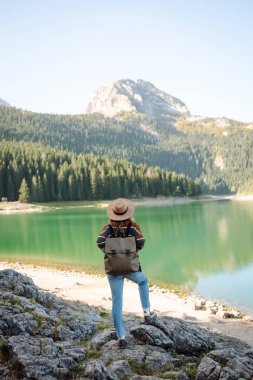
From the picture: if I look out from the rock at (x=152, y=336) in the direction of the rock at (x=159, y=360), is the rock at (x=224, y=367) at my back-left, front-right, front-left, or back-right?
front-left

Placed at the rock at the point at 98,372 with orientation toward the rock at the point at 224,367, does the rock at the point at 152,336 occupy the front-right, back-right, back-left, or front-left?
front-left

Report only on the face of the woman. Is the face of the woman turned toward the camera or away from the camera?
away from the camera

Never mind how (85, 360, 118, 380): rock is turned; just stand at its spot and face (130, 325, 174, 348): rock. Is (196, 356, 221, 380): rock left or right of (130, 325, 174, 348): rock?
right

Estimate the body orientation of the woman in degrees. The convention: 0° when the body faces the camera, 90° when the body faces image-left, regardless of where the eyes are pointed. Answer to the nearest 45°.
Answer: approximately 180°
